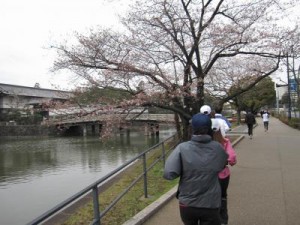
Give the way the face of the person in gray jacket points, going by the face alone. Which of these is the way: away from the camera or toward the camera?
away from the camera

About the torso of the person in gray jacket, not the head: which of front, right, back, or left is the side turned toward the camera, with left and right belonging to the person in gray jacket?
back
